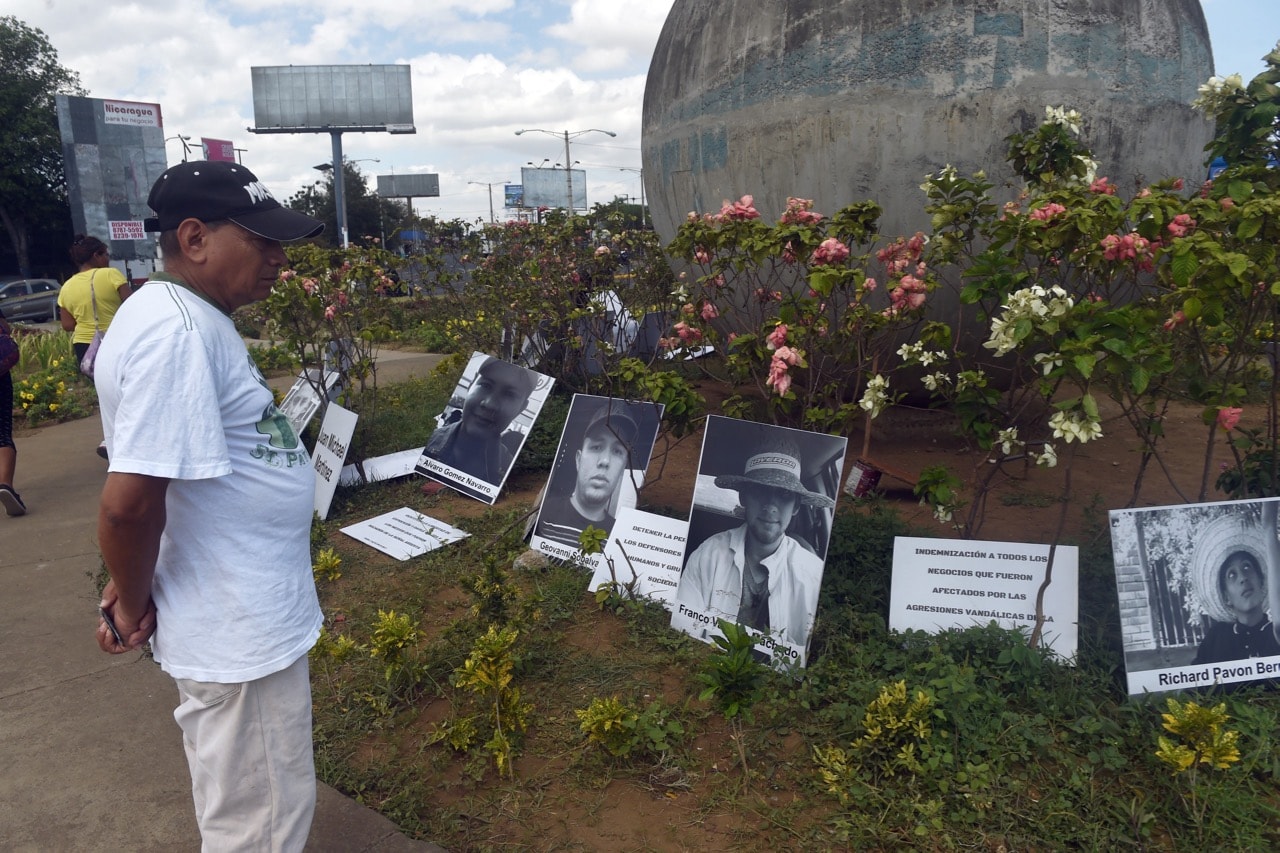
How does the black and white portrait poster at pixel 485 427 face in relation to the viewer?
toward the camera

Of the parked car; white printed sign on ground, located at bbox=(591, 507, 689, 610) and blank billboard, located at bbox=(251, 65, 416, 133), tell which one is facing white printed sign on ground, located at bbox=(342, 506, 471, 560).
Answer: the blank billboard

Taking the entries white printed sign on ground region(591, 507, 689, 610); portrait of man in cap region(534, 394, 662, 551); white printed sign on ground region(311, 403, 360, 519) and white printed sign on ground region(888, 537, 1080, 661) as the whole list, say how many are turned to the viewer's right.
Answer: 0

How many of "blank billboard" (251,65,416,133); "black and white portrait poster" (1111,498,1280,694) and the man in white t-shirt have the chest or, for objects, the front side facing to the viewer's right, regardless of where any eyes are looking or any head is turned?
1

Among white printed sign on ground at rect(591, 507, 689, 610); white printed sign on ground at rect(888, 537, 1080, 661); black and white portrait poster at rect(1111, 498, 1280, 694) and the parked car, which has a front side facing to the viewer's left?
the parked car

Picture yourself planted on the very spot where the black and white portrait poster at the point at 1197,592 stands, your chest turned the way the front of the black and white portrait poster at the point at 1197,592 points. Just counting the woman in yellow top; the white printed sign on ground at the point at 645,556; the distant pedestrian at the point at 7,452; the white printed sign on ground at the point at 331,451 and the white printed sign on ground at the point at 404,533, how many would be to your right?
5

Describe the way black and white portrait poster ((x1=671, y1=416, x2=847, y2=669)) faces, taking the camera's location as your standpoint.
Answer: facing the viewer

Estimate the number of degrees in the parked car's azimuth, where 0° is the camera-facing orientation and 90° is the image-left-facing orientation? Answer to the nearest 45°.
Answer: approximately 90°

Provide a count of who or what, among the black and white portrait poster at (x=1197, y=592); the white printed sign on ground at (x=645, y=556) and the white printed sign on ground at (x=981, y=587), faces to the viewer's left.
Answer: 0

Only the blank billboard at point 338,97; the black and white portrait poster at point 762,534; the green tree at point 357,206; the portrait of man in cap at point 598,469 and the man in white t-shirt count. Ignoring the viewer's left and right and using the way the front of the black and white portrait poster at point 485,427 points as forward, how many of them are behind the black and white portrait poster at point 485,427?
2

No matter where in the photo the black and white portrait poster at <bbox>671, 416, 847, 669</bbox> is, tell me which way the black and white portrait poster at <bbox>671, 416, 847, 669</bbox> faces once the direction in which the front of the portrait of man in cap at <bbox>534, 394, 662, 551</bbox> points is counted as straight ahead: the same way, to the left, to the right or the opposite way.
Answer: the same way

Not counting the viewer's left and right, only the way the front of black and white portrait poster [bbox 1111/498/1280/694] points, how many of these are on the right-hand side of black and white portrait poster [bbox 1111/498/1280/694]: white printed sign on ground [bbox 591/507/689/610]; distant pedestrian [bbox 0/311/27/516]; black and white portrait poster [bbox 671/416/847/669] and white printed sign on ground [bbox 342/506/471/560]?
4

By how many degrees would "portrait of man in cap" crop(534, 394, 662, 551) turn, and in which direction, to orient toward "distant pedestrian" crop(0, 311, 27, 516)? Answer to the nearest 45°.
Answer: approximately 90° to its right

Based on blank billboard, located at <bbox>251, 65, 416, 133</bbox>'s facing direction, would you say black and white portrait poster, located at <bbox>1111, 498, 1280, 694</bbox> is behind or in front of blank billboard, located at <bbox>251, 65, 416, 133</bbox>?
in front

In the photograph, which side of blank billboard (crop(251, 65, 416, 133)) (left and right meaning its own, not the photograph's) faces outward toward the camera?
front

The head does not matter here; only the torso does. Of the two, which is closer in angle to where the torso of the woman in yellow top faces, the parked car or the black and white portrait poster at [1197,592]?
the parked car
